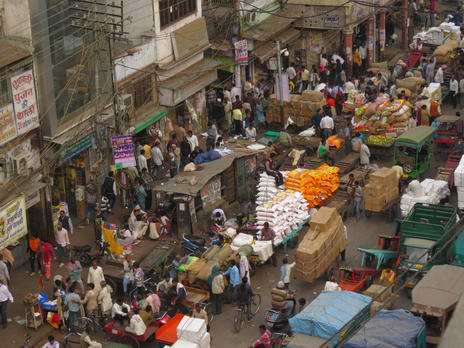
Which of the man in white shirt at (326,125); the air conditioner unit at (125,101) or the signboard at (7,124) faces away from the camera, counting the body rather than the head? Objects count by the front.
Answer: the man in white shirt

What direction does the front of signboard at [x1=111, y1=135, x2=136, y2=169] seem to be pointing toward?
toward the camera

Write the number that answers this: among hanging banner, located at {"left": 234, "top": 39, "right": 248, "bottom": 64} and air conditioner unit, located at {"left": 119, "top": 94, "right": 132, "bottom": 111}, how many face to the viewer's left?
0

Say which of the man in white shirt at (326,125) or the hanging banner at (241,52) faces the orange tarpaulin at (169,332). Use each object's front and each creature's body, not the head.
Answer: the hanging banner

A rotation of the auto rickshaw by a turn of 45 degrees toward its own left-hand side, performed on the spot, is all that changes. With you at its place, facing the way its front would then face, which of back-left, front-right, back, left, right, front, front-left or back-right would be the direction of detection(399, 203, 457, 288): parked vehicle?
front

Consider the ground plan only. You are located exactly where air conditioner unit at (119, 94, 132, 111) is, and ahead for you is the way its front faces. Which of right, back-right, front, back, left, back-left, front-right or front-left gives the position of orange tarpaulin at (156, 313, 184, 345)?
front-right

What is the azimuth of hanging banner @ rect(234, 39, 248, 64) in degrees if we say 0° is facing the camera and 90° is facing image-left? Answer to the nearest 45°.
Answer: approximately 0°

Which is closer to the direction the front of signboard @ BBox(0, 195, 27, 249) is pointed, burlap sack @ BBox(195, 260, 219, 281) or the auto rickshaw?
the burlap sack

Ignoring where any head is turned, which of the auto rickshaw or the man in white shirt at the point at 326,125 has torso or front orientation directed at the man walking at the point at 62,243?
the auto rickshaw

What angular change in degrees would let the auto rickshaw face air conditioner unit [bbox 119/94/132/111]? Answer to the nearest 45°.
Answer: approximately 45° to its right

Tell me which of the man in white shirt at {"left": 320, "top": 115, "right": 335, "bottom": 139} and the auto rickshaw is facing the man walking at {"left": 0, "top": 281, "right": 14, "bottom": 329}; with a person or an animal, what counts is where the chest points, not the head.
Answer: the auto rickshaw

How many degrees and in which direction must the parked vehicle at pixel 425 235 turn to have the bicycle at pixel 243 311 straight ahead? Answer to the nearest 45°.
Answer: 0° — it already faces it

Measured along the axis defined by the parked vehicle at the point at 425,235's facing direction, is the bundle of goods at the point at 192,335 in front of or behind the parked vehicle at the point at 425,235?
in front

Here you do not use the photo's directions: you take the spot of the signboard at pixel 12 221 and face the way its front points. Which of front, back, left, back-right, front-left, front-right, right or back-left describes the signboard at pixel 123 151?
left

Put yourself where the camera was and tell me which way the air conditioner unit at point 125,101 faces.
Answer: facing the viewer and to the right of the viewer
